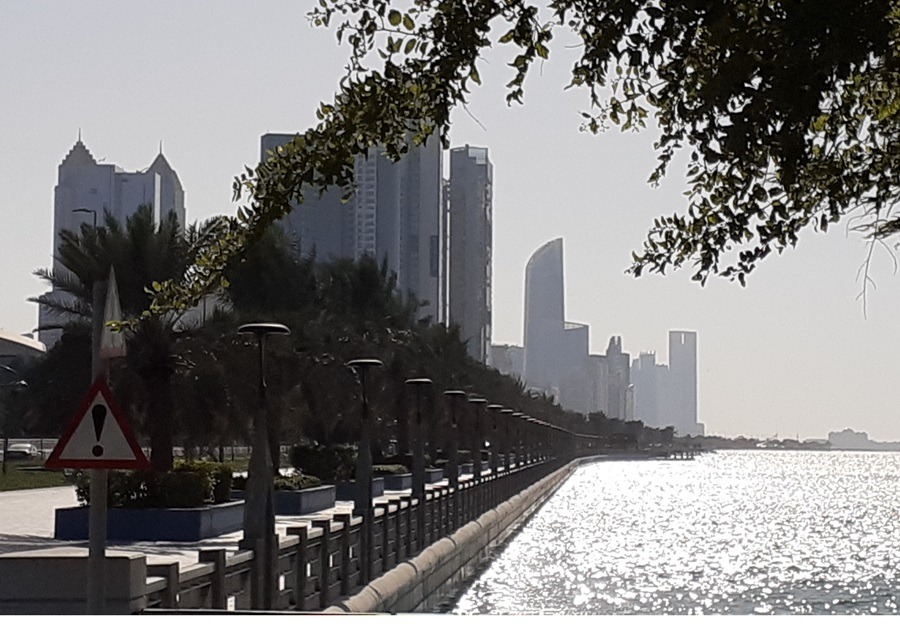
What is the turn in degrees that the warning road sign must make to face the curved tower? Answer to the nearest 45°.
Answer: approximately 180°

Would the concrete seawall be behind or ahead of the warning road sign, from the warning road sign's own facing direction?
behind

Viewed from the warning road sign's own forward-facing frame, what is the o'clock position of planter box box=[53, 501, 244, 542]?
The planter box is roughly at 6 o'clock from the warning road sign.

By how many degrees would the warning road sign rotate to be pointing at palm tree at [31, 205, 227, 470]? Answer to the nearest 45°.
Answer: approximately 180°

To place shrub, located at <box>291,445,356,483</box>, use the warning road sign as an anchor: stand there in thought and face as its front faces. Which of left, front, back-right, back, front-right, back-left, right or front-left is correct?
back

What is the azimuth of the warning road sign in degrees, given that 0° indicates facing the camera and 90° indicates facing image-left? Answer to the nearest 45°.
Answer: approximately 0°

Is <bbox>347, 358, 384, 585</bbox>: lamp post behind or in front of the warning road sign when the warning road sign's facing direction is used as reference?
behind

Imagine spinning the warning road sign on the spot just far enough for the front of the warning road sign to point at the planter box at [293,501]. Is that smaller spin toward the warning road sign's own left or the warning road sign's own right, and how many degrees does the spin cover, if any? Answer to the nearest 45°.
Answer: approximately 180°

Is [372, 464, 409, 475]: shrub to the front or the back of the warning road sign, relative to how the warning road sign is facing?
to the back
